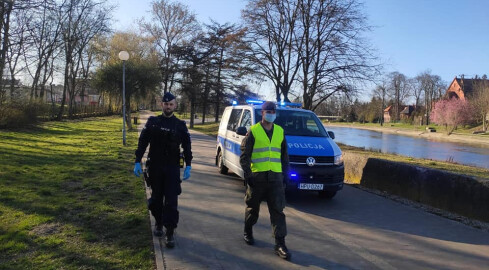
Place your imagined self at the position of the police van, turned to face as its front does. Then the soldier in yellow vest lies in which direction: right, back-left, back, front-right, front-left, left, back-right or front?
front-right

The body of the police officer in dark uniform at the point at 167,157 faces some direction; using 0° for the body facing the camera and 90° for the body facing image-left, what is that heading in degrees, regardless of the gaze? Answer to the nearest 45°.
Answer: approximately 0°

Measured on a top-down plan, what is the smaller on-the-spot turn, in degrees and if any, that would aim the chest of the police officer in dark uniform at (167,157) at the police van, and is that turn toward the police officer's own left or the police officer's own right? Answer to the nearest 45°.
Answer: approximately 135° to the police officer's own left

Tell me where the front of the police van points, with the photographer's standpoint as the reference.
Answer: facing the viewer and to the right of the viewer

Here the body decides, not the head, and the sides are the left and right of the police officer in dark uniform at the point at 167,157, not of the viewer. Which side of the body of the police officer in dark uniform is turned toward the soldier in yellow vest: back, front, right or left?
left

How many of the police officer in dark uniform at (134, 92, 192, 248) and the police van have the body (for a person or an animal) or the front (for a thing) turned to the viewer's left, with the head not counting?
0

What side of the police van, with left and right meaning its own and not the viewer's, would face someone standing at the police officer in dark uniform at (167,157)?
front

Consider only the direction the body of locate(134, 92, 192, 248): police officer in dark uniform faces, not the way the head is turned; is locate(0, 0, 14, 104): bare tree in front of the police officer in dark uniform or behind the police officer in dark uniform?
behind

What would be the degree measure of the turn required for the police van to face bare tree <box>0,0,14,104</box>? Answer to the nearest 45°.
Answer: approximately 180°

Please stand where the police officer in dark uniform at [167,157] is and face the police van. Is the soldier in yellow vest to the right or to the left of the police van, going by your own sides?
right
